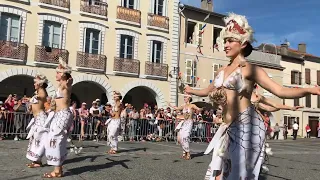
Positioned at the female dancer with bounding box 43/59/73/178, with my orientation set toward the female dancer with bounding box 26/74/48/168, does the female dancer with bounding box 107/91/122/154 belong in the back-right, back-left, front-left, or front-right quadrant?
front-right

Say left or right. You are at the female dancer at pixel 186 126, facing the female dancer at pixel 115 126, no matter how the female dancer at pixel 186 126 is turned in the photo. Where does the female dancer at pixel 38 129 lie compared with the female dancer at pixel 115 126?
left

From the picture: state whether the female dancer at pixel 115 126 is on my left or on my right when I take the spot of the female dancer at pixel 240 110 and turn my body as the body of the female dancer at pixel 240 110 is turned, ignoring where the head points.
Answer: on my right

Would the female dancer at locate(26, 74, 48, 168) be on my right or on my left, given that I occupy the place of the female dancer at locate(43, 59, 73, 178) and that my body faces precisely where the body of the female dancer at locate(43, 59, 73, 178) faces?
on my right
